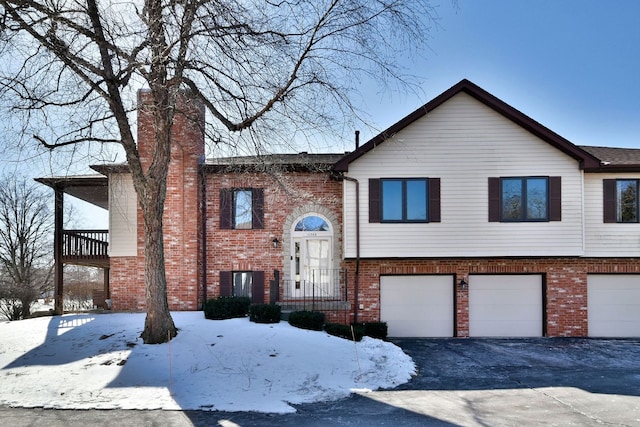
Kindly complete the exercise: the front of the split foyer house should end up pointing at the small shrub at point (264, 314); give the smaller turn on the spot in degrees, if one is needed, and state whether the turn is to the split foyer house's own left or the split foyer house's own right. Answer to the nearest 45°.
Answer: approximately 45° to the split foyer house's own right

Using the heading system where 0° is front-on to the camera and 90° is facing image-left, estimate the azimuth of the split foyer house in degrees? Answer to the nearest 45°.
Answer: approximately 0°

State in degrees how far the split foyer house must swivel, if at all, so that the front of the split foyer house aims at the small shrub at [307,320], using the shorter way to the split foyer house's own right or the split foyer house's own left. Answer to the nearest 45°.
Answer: approximately 45° to the split foyer house's own right

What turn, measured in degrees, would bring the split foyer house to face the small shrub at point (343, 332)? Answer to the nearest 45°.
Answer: approximately 45° to its right
